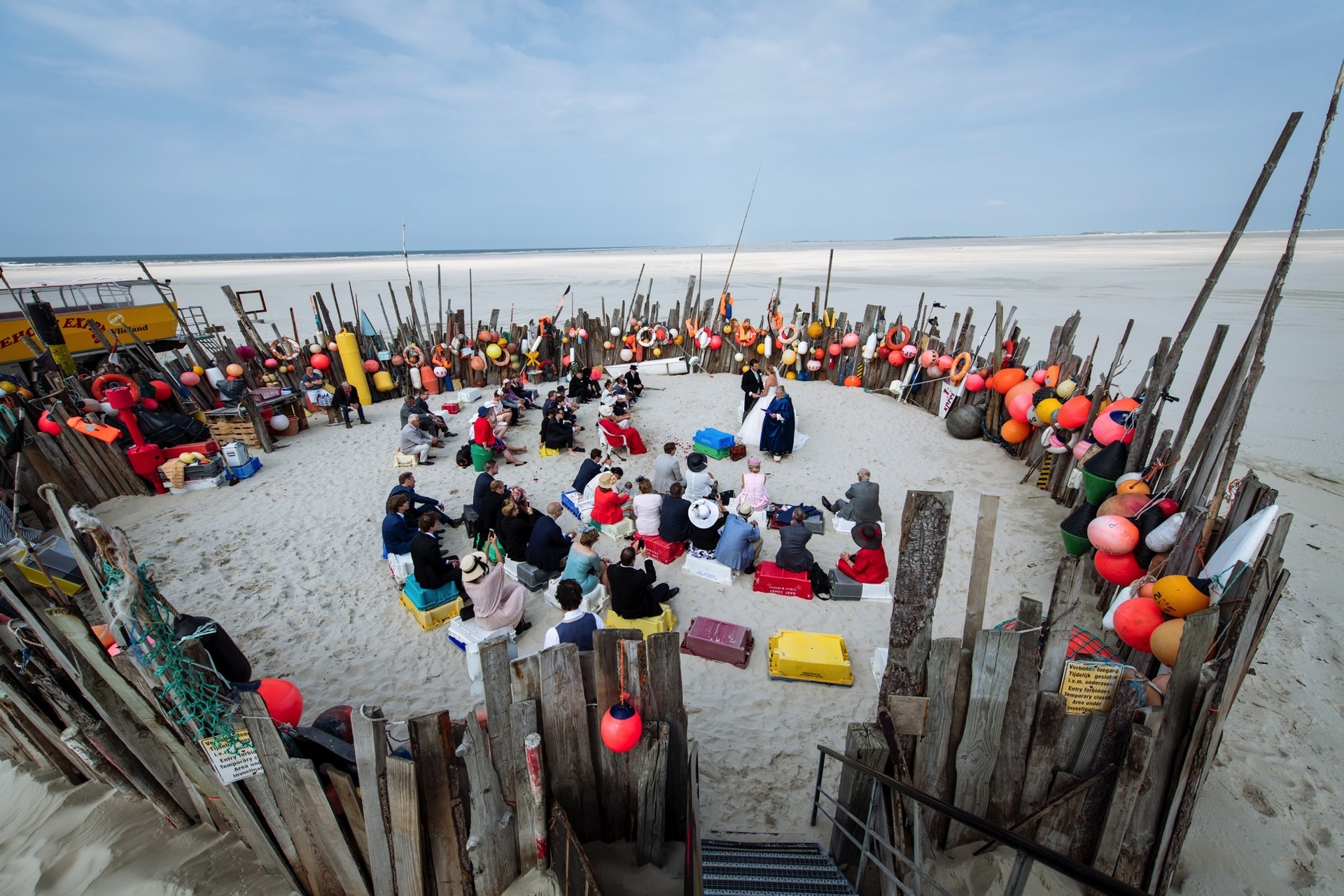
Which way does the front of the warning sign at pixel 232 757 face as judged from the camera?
facing the viewer

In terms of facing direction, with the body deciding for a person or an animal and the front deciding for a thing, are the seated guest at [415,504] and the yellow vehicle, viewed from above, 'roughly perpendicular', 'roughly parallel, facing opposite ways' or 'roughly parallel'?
roughly parallel, facing opposite ways

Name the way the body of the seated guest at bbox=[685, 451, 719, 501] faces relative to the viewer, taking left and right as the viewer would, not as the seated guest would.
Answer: facing away from the viewer and to the right of the viewer

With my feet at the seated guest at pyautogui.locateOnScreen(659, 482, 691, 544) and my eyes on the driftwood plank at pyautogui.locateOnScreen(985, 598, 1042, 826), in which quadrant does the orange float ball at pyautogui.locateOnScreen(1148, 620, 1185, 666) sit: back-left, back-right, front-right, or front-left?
front-left

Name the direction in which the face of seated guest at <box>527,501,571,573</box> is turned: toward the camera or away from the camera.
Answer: away from the camera

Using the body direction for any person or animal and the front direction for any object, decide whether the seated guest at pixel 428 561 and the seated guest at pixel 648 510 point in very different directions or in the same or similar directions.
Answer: same or similar directions

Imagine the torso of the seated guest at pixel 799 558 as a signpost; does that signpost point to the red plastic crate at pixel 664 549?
no

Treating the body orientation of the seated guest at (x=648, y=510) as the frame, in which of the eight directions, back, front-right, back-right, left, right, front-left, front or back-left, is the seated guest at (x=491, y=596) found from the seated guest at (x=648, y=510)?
back-left

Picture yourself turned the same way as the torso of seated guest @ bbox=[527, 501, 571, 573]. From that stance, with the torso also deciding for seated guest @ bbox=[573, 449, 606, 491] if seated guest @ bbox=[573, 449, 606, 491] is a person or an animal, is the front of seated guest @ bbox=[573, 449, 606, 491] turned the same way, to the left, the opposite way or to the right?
the same way

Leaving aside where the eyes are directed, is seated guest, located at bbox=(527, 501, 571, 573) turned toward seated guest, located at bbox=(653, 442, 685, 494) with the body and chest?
yes

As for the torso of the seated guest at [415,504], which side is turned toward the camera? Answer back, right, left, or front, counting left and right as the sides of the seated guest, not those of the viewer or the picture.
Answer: right

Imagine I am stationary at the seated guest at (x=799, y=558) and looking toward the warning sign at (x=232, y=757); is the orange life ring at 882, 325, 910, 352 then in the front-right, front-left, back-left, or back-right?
back-right

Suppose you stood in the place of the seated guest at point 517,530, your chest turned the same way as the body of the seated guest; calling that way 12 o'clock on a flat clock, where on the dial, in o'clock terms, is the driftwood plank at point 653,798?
The driftwood plank is roughly at 4 o'clock from the seated guest.

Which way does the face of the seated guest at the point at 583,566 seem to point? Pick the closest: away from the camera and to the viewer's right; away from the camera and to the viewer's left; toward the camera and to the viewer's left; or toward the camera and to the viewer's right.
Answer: away from the camera and to the viewer's right

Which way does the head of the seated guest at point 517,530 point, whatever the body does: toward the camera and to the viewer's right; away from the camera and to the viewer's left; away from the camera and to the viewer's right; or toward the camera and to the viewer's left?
away from the camera and to the viewer's right

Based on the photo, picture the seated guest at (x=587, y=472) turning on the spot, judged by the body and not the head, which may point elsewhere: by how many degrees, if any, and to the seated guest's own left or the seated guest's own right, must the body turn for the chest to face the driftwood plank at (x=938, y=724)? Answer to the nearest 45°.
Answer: approximately 135° to the seated guest's own right

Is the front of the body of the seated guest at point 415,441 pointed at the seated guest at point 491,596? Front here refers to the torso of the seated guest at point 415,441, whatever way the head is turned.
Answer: no

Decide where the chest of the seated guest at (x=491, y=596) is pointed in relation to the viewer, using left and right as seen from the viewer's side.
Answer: facing away from the viewer and to the right of the viewer

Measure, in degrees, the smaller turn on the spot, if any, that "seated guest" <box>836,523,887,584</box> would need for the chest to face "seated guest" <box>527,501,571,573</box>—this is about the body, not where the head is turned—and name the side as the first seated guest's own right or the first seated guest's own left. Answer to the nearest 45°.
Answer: approximately 45° to the first seated guest's own left

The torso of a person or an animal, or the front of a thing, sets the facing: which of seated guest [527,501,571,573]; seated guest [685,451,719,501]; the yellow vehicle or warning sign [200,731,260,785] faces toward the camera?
the warning sign

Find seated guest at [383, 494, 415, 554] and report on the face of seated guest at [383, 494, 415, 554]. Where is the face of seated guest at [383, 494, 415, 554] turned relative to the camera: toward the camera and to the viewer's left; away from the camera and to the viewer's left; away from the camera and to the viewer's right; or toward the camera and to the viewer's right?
away from the camera and to the viewer's right

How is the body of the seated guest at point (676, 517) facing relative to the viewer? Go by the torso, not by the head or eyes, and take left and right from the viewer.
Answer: facing away from the viewer
